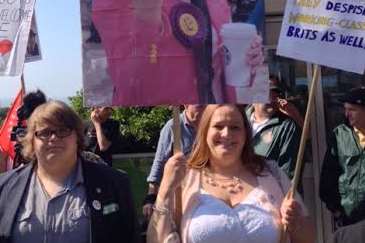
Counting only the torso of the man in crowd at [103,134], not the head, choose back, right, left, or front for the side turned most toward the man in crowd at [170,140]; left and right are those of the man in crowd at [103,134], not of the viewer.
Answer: left

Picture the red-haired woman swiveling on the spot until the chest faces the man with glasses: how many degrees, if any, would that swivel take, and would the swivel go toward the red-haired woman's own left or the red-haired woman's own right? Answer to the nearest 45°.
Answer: approximately 90° to the red-haired woman's own right

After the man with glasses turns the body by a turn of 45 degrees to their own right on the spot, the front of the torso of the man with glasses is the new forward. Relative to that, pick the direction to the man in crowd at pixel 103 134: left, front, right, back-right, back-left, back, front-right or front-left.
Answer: back-right

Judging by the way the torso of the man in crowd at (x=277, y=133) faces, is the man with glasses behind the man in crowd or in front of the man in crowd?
in front

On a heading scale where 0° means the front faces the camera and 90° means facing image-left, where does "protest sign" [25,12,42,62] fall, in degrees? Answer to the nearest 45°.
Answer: approximately 0°

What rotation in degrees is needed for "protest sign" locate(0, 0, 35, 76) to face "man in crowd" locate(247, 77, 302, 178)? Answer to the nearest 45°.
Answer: approximately 45° to its left

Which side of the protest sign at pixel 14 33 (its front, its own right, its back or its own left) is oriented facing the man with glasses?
front

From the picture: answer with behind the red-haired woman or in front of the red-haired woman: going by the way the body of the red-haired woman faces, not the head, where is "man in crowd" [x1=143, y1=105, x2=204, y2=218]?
behind

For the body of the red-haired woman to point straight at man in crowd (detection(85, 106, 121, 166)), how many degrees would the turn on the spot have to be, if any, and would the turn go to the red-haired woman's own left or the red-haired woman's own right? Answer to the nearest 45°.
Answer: approximately 135° to the red-haired woman's own right

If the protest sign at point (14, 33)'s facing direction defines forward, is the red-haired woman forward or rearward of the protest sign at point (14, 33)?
forward

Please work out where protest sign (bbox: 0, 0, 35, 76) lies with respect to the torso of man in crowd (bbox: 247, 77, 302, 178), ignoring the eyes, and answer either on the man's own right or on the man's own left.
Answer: on the man's own right
